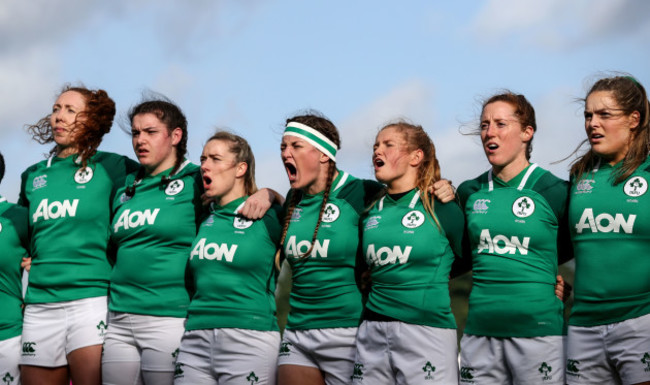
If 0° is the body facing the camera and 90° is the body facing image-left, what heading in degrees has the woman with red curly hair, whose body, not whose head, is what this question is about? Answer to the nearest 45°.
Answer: approximately 45°
